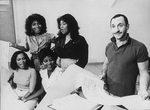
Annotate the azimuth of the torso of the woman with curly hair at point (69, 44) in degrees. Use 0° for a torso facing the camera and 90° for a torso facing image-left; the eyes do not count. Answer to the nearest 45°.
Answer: approximately 45°

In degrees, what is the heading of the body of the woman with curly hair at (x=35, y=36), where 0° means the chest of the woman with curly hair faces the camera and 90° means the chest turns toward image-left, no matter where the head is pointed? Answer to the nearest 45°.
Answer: approximately 0°

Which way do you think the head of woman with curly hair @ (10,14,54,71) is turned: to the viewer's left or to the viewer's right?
to the viewer's right
